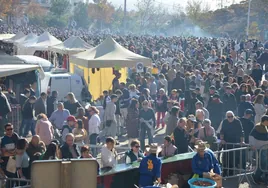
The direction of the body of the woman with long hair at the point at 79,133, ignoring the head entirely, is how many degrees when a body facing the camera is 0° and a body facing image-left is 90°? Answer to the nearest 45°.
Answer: approximately 180°

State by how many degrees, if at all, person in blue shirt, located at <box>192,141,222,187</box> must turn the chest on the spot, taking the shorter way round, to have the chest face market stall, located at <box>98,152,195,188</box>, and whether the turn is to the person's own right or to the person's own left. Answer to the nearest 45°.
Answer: approximately 90° to the person's own right

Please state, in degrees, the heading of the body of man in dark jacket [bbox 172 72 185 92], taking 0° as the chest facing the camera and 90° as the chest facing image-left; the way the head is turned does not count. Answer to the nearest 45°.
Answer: approximately 180°

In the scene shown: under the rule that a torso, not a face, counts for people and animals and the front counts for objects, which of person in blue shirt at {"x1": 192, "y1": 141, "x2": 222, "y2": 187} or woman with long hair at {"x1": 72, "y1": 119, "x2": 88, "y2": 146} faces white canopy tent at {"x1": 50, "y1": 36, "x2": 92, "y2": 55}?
the woman with long hair
